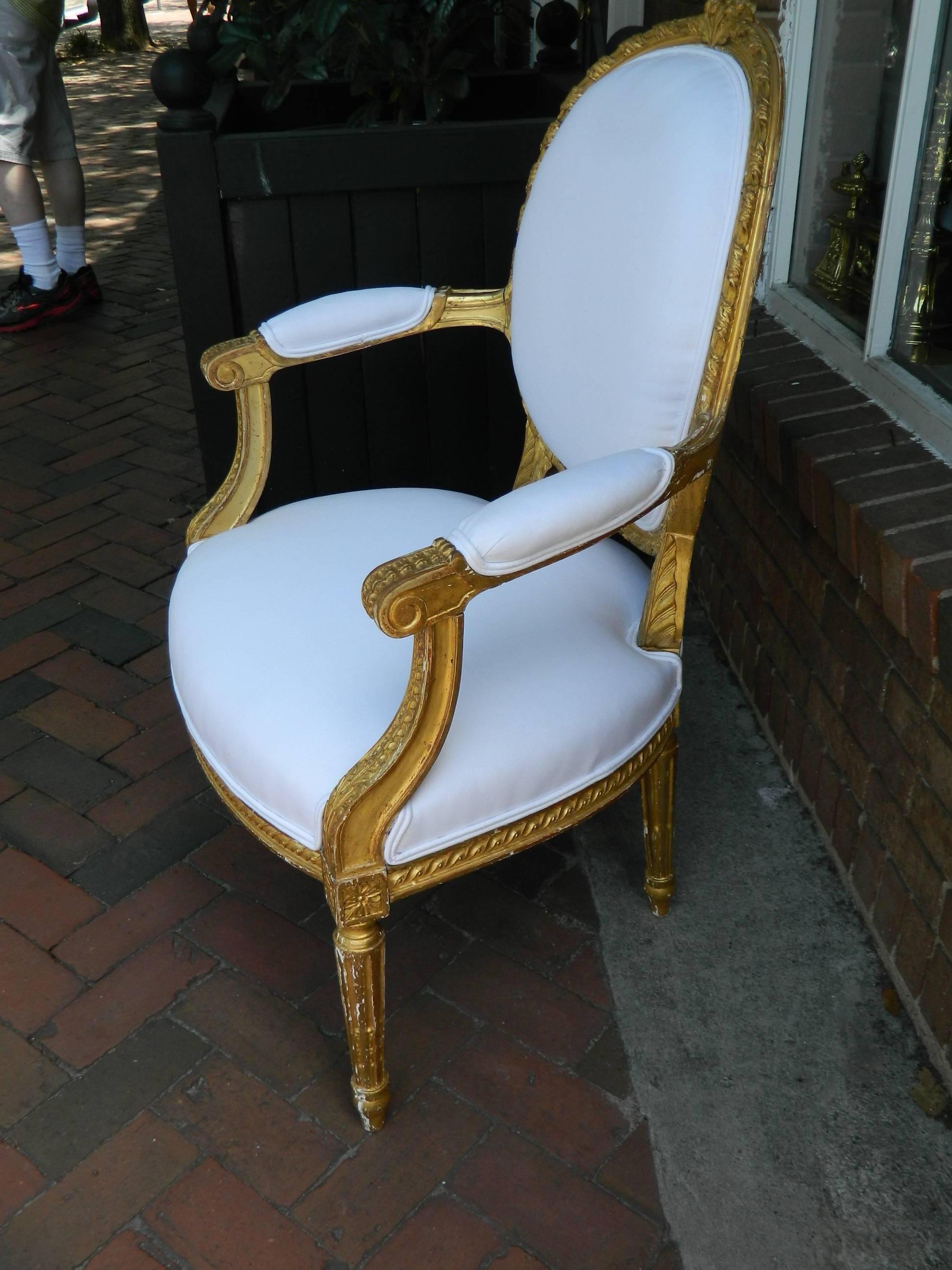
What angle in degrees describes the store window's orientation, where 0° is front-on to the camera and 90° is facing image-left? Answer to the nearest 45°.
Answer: approximately 45°

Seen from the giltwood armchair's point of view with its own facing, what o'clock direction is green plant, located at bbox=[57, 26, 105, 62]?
The green plant is roughly at 4 o'clock from the giltwood armchair.

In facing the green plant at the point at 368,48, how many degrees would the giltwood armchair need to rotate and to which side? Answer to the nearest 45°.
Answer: approximately 135° to its right

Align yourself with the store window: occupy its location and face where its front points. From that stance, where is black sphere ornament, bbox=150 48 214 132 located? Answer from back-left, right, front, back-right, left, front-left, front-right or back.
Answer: front-right

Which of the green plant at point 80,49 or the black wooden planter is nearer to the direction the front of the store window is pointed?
the black wooden planter

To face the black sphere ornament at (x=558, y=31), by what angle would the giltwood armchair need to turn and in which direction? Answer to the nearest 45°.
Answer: approximately 135° to its right

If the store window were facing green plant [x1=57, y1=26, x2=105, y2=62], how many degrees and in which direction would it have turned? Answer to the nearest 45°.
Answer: approximately 90° to its right

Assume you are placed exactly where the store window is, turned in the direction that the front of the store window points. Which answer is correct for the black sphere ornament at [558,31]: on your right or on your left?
on your right

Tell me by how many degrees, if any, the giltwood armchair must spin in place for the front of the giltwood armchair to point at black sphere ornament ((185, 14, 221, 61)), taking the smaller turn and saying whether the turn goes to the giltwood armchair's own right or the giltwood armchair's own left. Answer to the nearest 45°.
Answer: approximately 135° to the giltwood armchair's own right

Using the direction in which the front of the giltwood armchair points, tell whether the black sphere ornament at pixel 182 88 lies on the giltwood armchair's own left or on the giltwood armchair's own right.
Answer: on the giltwood armchair's own right
